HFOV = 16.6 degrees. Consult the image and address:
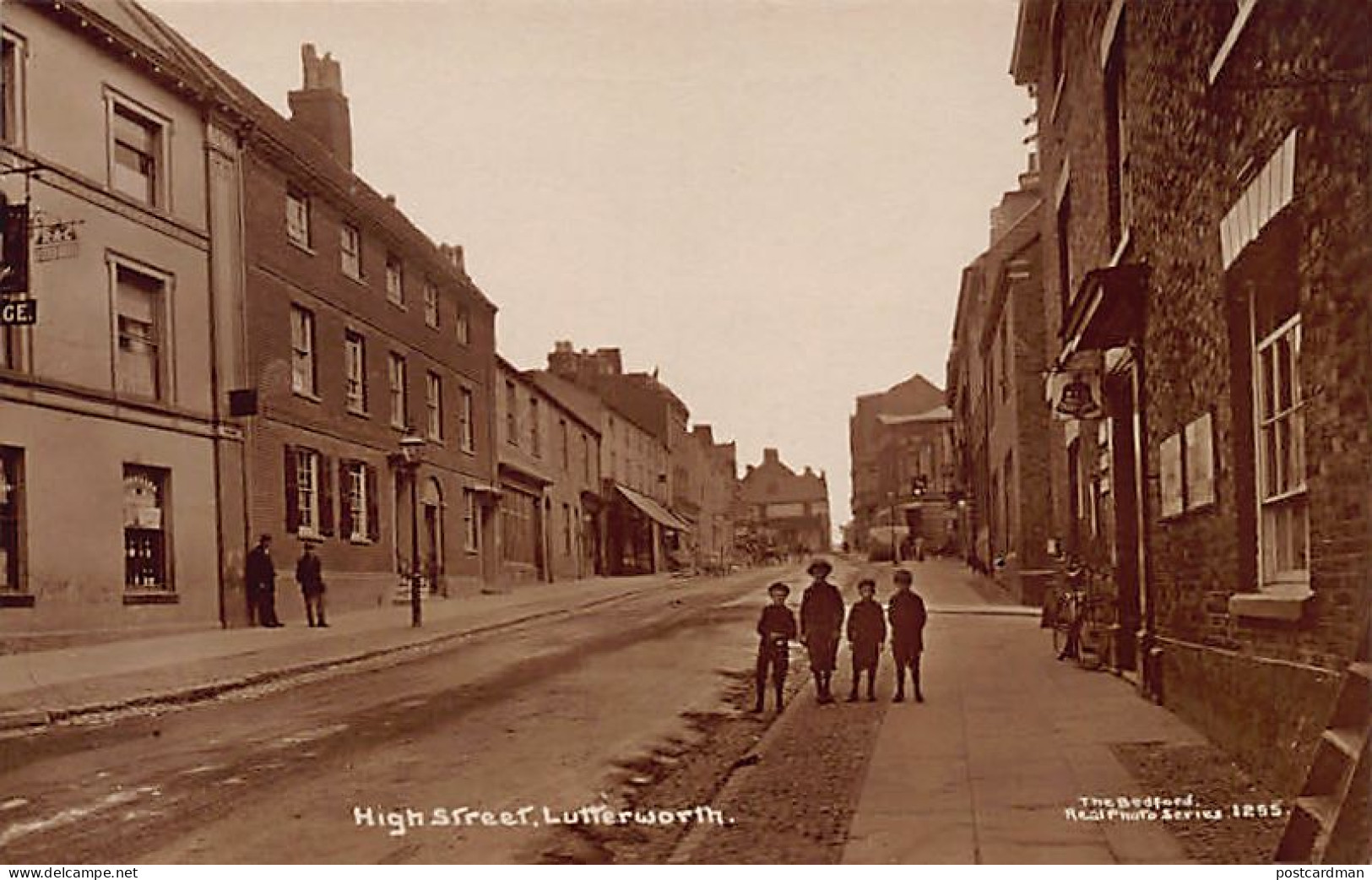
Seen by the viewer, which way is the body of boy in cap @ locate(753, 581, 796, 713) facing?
toward the camera

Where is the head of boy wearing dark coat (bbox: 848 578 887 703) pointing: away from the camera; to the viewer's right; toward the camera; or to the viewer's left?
toward the camera

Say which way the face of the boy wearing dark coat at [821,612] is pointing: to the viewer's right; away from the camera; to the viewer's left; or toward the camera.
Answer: toward the camera

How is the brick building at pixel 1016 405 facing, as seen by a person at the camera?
facing to the left of the viewer

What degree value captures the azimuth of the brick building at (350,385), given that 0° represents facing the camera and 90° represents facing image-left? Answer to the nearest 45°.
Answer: approximately 315°

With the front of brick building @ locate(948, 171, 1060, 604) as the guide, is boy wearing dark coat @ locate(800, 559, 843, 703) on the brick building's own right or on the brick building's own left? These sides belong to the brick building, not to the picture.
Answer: on the brick building's own left

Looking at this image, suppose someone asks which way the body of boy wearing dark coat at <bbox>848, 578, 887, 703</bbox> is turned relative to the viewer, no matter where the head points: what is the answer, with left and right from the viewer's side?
facing the viewer
